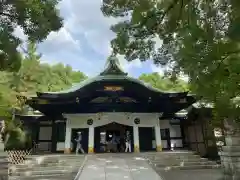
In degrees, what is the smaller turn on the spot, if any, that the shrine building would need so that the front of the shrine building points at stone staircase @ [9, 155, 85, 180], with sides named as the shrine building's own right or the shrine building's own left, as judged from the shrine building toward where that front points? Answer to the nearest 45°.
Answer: approximately 45° to the shrine building's own right

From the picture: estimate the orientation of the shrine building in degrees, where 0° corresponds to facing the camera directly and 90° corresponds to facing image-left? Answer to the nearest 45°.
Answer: approximately 0°

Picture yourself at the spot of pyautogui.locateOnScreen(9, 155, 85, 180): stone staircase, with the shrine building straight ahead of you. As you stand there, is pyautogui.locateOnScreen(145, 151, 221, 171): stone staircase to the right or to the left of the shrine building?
right

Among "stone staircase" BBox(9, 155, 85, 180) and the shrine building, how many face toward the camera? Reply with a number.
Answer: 2

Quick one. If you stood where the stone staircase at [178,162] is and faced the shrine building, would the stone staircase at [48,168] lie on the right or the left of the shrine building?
left

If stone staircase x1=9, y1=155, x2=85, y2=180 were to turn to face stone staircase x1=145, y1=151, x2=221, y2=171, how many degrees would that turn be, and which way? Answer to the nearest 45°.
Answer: approximately 90° to its left
